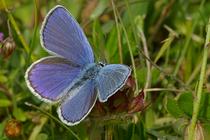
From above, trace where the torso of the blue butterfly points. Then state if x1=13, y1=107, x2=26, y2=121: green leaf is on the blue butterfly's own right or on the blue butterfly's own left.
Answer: on the blue butterfly's own left
